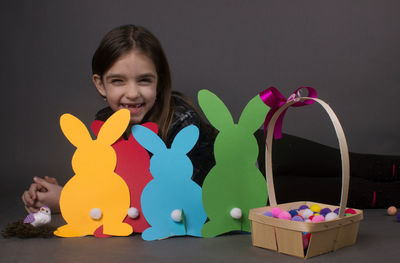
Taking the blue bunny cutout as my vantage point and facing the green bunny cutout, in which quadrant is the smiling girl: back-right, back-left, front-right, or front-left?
back-left

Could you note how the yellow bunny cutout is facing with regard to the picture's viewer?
facing away from the viewer

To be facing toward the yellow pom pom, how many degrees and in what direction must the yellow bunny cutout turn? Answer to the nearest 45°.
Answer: approximately 90° to its right

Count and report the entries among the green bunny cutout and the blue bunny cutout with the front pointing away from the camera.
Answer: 2

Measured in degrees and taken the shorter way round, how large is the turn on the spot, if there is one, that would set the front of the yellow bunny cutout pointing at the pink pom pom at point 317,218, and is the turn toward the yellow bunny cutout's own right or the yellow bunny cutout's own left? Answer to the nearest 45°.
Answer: approximately 135° to the yellow bunny cutout's own right

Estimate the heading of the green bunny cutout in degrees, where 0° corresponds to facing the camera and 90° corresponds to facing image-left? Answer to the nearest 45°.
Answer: approximately 180°

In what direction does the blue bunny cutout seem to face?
away from the camera
